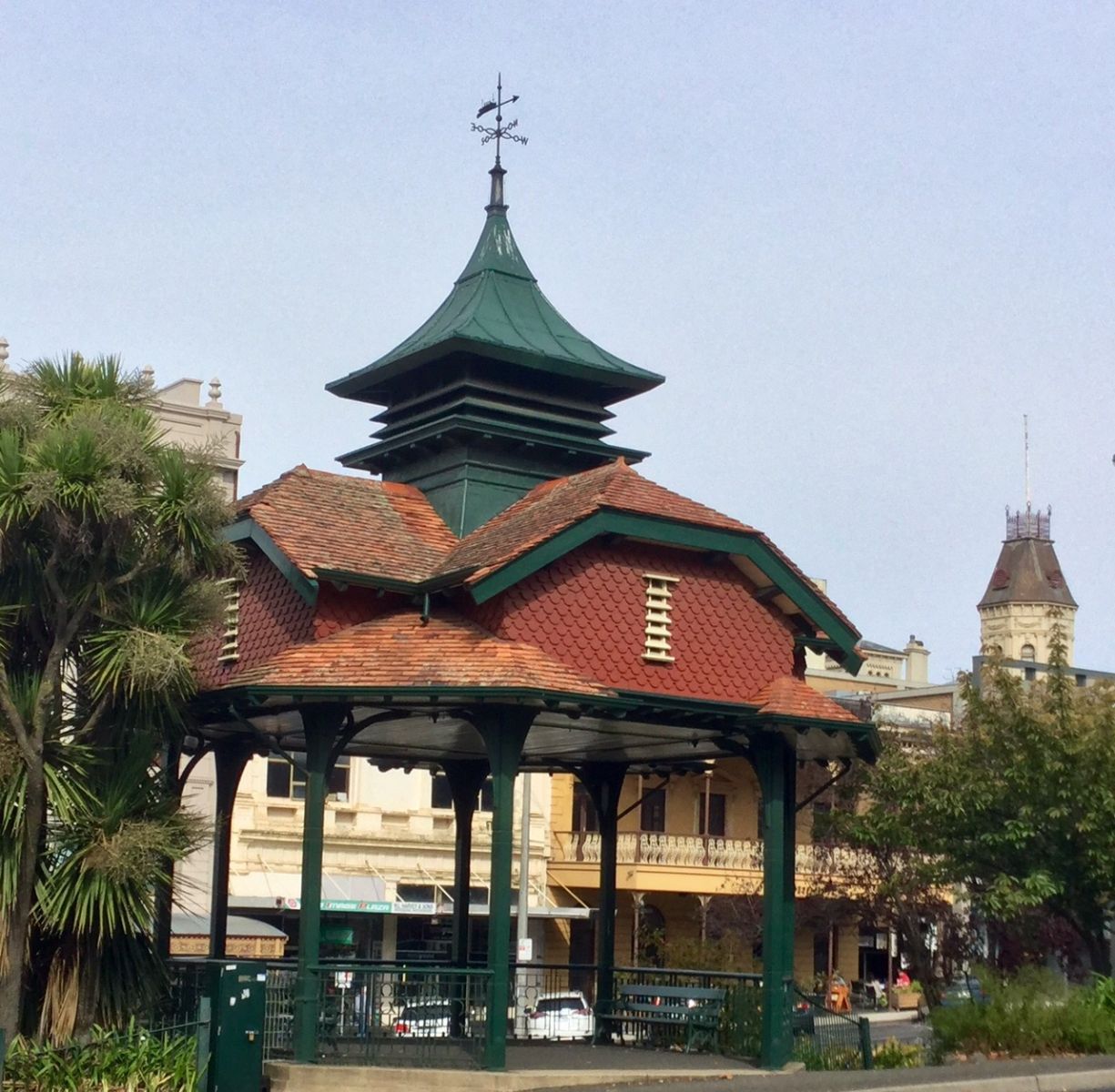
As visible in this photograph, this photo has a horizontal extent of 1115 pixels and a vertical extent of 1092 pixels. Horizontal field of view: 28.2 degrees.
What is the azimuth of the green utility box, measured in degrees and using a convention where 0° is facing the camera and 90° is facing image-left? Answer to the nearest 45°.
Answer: approximately 0°
